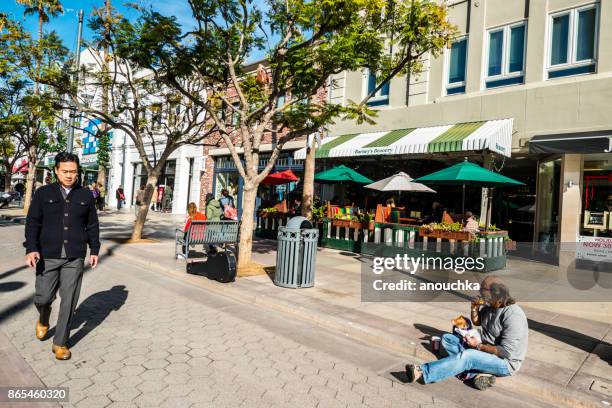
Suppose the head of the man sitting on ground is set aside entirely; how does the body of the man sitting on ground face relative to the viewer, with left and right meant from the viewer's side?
facing to the left of the viewer

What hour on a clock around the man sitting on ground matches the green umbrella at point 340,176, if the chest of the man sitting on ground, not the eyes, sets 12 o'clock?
The green umbrella is roughly at 2 o'clock from the man sitting on ground.

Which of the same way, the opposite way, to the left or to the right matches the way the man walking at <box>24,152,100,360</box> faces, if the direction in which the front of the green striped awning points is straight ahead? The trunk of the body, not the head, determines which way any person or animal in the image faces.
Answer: to the left

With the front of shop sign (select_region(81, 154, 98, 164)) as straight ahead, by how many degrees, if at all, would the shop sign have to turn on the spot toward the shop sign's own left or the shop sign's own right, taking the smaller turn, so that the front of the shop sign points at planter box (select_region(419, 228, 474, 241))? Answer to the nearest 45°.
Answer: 0° — it already faces it

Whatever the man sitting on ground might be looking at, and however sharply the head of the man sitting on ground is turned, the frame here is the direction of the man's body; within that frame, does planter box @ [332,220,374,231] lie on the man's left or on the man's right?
on the man's right

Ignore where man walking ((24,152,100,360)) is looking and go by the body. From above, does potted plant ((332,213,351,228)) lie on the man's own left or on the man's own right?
on the man's own left

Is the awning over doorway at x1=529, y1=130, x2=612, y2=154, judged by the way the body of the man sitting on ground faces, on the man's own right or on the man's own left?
on the man's own right
